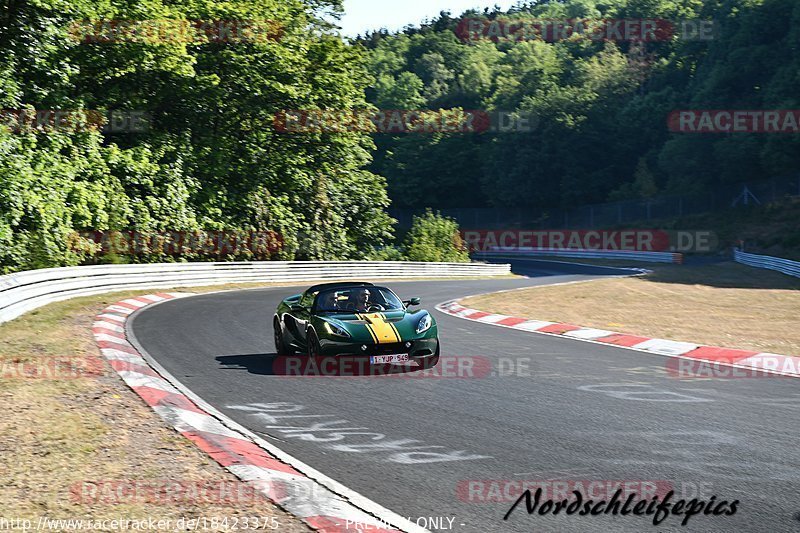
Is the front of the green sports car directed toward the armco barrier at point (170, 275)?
no

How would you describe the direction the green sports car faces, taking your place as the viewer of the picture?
facing the viewer and to the right of the viewer
